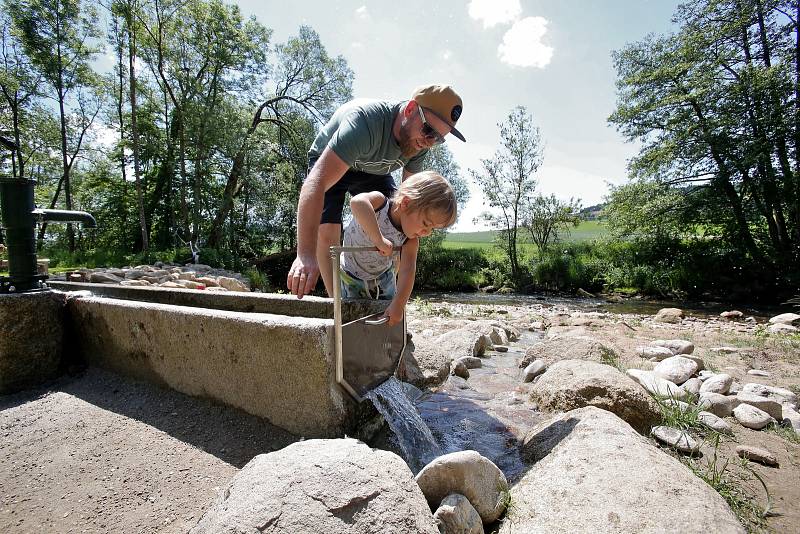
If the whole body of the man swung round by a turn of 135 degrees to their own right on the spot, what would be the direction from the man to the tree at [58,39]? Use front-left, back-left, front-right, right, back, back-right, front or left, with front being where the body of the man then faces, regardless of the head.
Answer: front-right

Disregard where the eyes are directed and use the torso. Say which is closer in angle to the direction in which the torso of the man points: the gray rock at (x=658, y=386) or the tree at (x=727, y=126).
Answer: the gray rock

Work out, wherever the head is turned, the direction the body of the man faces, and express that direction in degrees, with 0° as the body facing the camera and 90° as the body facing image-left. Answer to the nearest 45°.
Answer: approximately 315°
